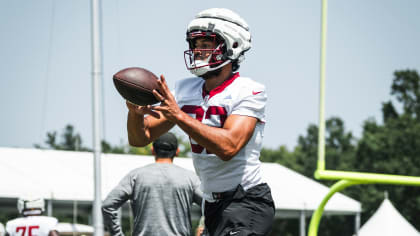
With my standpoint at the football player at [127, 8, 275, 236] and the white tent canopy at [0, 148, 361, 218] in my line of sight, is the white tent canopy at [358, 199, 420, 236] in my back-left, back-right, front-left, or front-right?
front-right

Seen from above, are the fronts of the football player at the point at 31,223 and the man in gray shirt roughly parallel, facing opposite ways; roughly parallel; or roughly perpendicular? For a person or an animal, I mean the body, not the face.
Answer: roughly parallel

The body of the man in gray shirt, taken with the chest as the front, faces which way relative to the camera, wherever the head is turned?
away from the camera

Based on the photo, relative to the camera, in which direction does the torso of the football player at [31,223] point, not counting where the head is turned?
away from the camera

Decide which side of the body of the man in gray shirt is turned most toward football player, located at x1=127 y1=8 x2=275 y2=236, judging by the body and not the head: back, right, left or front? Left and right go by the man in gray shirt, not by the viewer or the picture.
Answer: back

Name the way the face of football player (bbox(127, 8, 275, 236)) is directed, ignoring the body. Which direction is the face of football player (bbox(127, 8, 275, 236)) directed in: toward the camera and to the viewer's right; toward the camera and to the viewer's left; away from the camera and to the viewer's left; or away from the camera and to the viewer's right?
toward the camera and to the viewer's left

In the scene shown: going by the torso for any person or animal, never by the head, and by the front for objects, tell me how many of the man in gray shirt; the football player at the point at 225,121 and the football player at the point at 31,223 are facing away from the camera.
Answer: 2

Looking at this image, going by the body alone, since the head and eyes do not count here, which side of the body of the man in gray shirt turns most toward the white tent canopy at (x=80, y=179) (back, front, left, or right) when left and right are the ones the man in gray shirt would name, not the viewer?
front

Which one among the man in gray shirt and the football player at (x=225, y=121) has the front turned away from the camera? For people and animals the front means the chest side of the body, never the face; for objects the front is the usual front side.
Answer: the man in gray shirt

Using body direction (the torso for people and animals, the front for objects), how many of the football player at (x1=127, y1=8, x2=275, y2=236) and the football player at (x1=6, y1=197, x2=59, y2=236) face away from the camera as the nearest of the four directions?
1

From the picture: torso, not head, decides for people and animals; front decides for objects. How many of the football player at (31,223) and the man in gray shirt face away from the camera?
2

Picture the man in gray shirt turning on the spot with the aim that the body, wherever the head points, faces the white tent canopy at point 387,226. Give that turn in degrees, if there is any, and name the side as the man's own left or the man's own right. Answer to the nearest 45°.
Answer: approximately 45° to the man's own right

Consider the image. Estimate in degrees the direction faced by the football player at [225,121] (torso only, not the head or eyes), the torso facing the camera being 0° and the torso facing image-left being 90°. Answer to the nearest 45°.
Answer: approximately 45°

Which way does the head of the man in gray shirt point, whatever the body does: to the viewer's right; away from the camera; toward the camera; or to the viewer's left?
away from the camera
